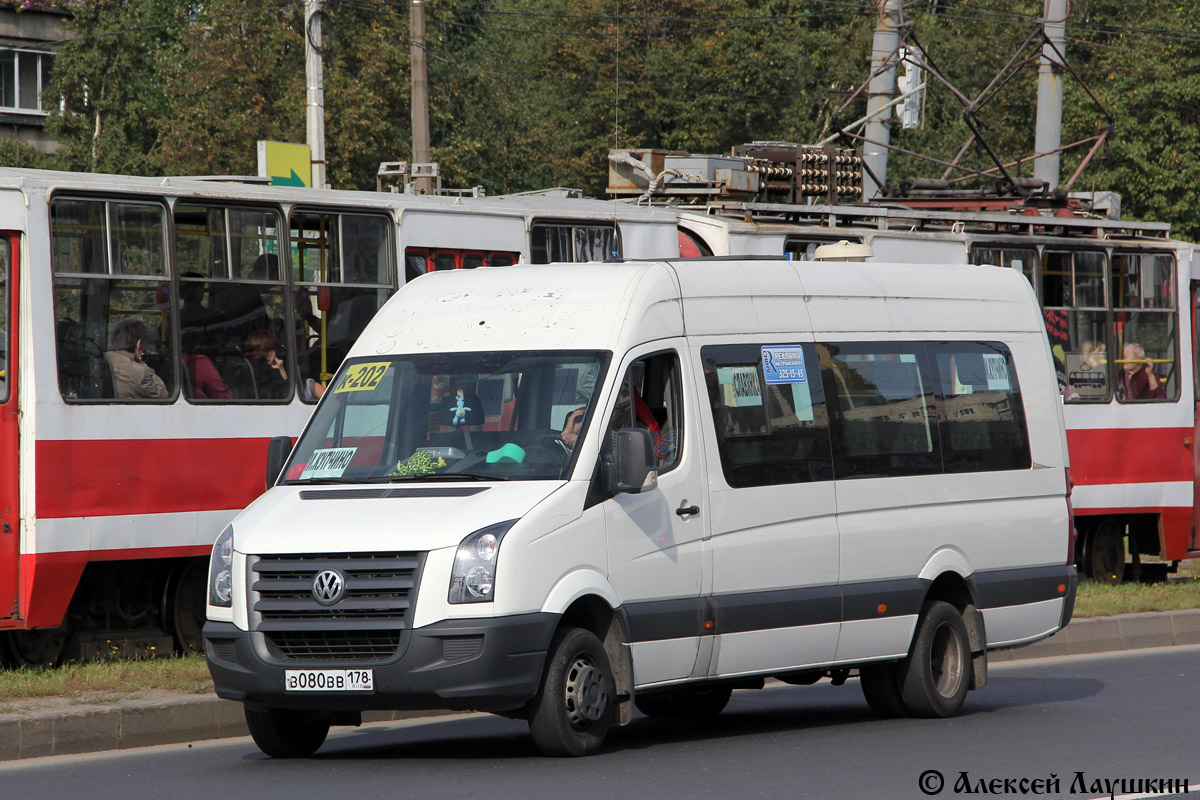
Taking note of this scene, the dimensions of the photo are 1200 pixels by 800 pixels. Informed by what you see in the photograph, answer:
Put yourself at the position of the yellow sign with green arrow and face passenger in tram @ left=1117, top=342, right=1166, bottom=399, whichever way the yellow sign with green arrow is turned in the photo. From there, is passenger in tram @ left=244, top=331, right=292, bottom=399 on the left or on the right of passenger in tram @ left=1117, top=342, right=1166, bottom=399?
right

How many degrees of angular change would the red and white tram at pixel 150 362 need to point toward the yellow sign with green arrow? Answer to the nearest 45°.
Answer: approximately 45° to its left

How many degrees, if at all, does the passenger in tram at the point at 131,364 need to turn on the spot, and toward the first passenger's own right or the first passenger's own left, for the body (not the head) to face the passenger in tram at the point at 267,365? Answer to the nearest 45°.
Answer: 0° — they already face them

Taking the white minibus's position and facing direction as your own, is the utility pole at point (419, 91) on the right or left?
on its right

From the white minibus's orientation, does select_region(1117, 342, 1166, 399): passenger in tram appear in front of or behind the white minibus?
behind

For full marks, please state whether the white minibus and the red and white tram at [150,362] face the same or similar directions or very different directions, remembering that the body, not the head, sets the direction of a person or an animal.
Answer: very different directions

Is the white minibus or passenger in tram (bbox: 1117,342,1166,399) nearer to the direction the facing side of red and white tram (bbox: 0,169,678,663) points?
the passenger in tram

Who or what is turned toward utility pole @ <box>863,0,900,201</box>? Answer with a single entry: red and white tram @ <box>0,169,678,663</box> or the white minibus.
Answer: the red and white tram

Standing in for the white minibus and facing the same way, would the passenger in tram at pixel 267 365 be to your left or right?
on your right

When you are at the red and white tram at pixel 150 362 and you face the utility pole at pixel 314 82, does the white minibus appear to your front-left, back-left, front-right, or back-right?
back-right
